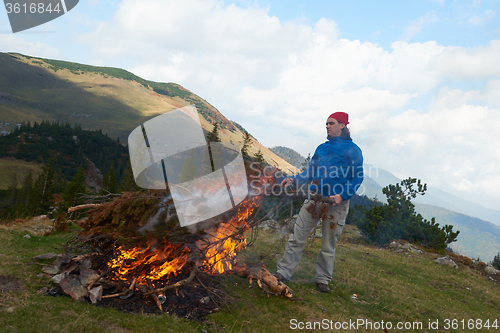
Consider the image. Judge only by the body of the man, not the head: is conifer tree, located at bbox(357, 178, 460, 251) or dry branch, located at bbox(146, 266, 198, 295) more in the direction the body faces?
the dry branch

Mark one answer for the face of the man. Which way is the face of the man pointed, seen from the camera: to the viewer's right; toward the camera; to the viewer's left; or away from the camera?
to the viewer's left

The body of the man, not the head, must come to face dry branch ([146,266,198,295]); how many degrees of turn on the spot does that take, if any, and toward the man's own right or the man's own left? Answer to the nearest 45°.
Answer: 0° — they already face it

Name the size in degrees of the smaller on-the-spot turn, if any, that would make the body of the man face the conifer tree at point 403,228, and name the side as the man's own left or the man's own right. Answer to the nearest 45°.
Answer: approximately 135° to the man's own right

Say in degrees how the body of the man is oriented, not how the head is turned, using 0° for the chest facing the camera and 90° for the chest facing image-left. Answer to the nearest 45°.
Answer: approximately 45°
